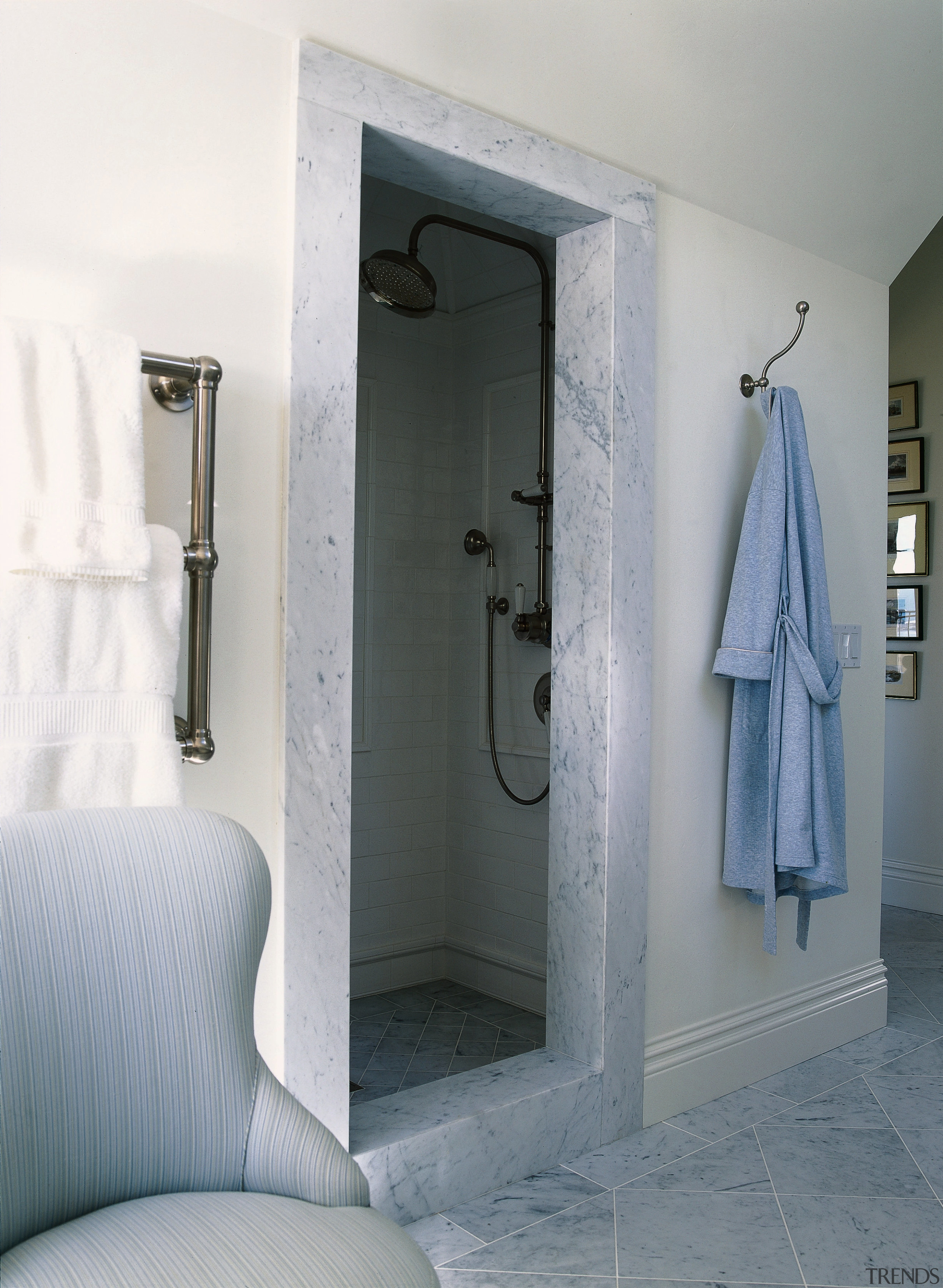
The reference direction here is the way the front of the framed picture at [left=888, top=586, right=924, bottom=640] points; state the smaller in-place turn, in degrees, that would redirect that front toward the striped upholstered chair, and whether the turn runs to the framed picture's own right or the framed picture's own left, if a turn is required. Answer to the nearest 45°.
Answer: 0° — it already faces it

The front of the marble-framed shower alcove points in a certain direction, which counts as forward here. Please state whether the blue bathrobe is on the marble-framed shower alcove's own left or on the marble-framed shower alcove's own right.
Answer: on the marble-framed shower alcove's own left

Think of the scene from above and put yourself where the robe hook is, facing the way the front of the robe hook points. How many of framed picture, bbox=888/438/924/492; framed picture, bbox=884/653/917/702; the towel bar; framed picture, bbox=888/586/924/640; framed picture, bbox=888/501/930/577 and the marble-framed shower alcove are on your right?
2

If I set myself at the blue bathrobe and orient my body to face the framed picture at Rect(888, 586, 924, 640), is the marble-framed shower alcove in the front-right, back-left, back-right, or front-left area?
back-left

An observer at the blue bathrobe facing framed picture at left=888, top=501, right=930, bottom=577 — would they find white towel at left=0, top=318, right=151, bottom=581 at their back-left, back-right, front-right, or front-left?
back-left

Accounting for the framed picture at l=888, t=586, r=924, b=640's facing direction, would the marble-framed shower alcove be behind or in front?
in front

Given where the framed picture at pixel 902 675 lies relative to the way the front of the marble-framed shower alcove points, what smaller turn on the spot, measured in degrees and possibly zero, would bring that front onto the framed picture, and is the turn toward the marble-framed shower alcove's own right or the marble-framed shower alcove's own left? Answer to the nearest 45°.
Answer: approximately 90° to the marble-framed shower alcove's own left

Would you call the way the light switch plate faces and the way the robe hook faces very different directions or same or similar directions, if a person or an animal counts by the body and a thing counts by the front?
same or similar directions
